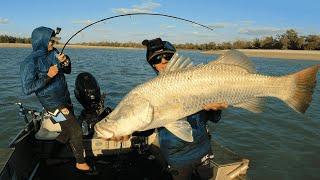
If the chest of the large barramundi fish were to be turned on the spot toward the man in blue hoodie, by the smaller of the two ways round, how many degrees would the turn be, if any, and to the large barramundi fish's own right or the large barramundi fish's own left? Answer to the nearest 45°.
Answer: approximately 45° to the large barramundi fish's own right

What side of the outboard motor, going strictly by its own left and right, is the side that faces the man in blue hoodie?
right

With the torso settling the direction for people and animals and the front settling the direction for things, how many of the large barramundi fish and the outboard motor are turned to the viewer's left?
1

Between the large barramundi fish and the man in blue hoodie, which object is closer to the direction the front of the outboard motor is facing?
the large barramundi fish

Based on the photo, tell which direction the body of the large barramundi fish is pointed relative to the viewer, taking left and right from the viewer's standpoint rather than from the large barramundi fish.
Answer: facing to the left of the viewer

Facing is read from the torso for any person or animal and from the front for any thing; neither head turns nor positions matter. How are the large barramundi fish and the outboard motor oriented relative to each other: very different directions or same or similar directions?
very different directions

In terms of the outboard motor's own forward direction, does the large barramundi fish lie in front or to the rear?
in front

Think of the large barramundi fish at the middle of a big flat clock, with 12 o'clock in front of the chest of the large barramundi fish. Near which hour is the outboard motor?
The outboard motor is roughly at 2 o'clock from the large barramundi fish.

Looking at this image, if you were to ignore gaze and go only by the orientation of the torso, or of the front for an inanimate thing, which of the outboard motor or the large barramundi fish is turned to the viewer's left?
the large barramundi fish
